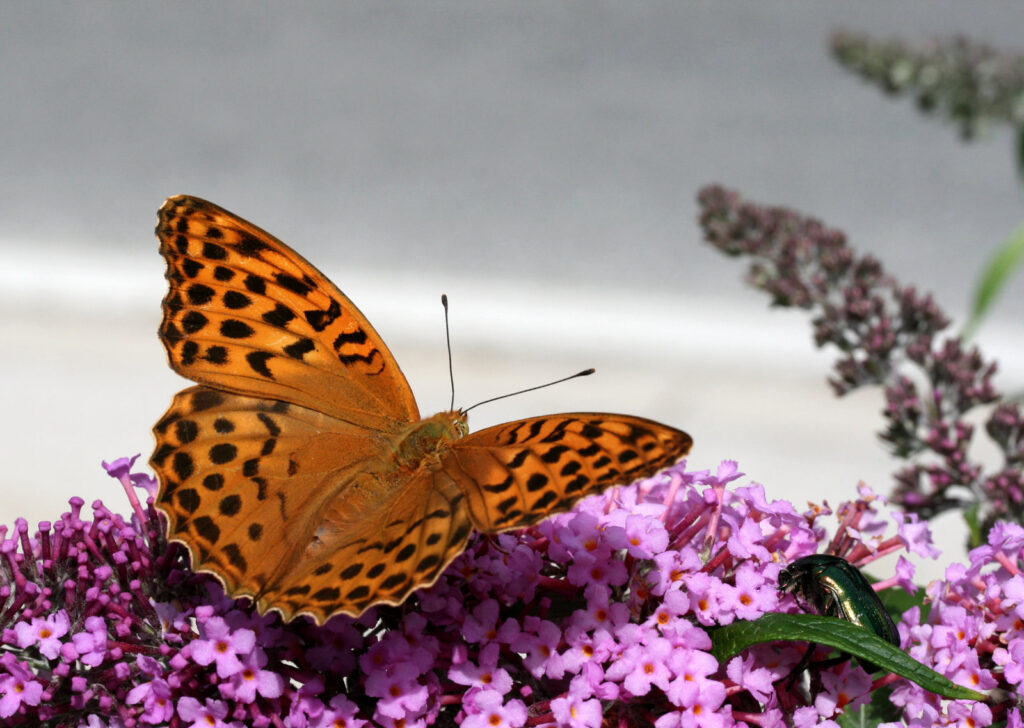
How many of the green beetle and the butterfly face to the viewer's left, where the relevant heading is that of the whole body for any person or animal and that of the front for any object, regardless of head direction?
1

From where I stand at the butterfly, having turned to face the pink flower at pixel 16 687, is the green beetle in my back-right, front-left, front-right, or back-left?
back-left

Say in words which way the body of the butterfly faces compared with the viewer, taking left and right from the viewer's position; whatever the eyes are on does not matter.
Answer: facing away from the viewer and to the right of the viewer

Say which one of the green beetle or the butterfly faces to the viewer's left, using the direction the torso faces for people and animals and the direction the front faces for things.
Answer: the green beetle

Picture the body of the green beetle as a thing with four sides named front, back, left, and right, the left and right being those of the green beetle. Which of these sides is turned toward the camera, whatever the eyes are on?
left
